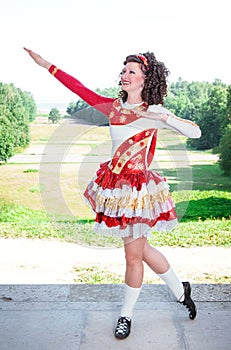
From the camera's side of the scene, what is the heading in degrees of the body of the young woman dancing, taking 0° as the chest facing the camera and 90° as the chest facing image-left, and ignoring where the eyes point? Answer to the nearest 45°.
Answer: approximately 45°

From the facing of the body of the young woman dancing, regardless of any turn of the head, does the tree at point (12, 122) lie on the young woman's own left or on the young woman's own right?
on the young woman's own right

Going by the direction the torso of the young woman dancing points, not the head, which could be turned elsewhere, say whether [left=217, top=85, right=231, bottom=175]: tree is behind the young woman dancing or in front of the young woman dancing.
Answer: behind

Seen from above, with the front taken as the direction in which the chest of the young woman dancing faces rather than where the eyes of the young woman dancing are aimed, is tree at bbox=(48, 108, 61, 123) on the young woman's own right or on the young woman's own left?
on the young woman's own right
